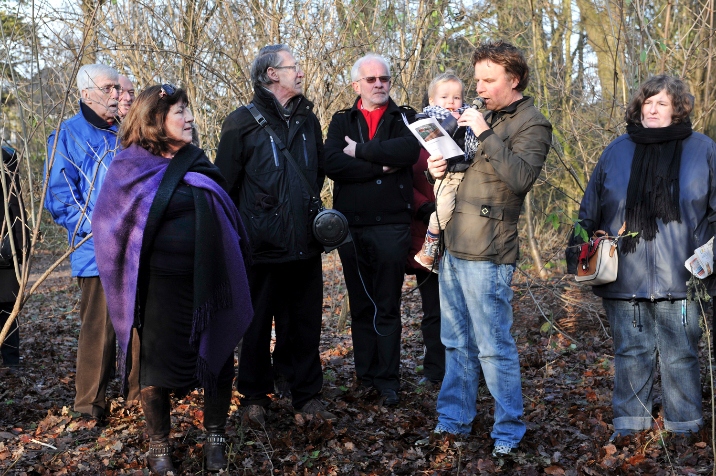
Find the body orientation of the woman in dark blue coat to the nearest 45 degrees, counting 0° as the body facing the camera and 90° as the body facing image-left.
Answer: approximately 0°

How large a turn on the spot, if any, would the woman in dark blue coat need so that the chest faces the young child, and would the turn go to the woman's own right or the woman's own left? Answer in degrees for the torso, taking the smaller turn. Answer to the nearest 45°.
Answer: approximately 45° to the woman's own right

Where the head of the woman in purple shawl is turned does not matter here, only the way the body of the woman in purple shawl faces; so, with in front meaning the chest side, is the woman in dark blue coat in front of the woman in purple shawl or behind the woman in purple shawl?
in front

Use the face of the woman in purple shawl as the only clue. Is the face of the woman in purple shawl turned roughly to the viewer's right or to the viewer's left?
to the viewer's right

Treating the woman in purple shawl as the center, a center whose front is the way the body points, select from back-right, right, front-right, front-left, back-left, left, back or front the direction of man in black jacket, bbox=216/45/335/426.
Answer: left

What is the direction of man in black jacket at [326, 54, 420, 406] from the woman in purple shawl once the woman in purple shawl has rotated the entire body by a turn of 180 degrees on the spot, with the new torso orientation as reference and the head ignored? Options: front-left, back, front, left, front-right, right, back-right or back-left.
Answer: right

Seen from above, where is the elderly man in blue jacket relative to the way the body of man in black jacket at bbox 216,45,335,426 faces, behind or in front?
behind

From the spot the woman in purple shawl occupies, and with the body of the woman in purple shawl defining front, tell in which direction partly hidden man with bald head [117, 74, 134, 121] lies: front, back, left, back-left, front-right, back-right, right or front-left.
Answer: back-left

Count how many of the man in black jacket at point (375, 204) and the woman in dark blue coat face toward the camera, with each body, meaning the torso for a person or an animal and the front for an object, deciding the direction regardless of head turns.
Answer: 2

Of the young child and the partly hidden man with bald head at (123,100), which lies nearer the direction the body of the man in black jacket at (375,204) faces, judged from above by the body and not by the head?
the young child

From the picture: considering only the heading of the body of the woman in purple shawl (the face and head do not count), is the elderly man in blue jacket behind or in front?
behind

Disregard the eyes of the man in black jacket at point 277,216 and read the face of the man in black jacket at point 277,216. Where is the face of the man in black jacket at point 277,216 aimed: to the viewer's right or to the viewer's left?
to the viewer's right

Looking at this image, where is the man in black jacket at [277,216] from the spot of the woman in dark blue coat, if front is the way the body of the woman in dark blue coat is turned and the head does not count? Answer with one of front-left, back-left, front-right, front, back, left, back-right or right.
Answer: right
